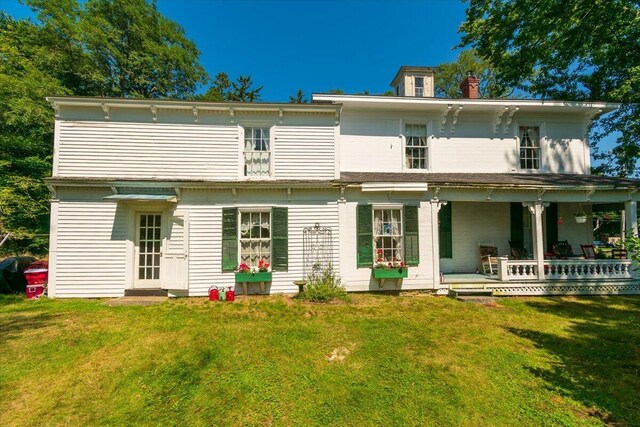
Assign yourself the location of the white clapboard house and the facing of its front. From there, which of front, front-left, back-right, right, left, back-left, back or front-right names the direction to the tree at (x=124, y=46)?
back-right

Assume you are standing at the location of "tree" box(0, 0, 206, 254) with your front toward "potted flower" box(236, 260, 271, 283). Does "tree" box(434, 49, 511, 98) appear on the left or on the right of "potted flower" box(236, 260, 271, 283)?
left

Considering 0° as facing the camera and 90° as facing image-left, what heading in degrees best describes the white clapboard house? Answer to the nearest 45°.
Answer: approximately 0°

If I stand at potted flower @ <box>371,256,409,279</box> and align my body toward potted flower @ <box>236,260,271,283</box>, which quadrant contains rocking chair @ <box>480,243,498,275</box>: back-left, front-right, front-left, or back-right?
back-right

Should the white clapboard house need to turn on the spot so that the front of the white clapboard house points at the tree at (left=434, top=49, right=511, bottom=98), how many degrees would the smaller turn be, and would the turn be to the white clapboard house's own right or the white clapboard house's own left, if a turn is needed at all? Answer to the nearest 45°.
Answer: approximately 135° to the white clapboard house's own left

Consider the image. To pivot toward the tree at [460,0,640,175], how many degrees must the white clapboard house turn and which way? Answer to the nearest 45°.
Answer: approximately 90° to its left
